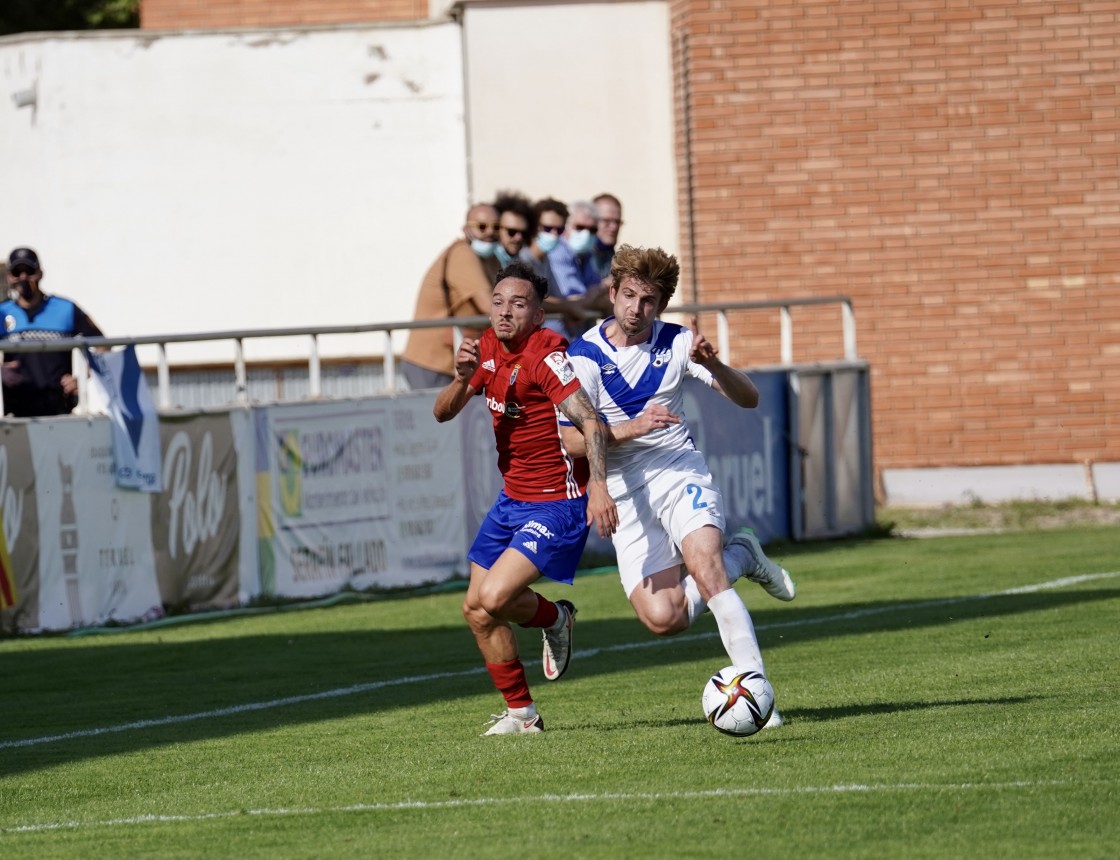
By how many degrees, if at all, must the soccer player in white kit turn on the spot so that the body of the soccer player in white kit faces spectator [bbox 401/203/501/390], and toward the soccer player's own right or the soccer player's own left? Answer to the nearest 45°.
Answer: approximately 180°

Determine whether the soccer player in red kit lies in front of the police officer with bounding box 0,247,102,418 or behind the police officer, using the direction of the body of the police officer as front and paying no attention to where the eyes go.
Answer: in front

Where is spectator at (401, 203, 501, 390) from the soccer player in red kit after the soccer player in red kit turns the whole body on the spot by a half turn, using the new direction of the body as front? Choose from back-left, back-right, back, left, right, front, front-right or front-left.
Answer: front-left

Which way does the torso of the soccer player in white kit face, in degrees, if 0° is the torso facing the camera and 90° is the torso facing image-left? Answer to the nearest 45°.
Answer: approximately 0°

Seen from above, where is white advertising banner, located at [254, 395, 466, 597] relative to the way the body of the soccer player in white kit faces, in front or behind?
behind

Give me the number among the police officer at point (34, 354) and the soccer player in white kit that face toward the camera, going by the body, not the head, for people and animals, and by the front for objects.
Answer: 2

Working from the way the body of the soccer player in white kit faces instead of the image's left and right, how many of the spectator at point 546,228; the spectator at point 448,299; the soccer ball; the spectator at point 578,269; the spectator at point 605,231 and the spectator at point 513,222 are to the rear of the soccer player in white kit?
5
